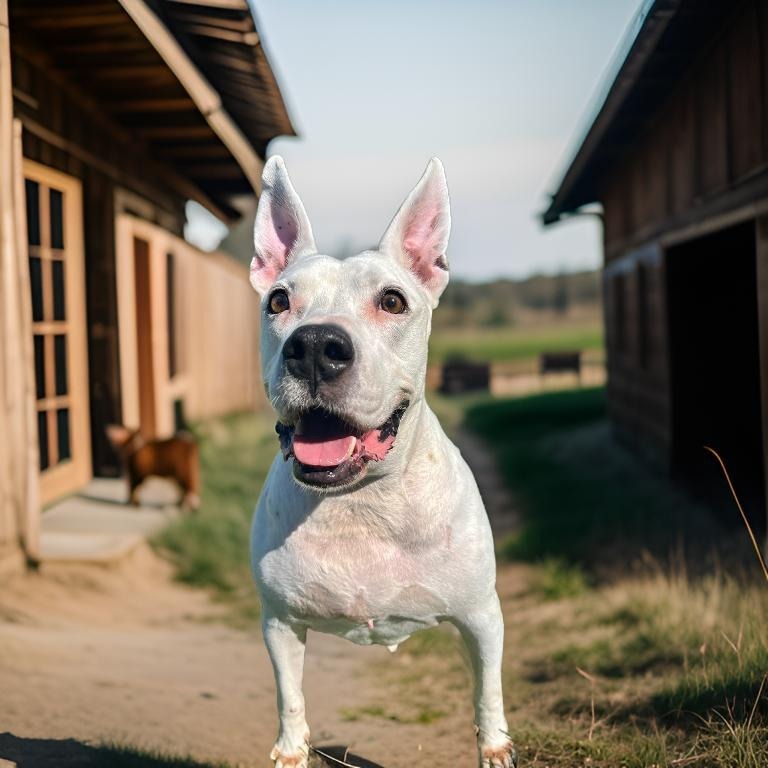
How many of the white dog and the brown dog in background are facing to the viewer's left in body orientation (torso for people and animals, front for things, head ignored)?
1

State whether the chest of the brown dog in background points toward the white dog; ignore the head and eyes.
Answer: no

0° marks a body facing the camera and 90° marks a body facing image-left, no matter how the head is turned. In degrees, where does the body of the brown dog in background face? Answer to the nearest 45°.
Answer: approximately 90°

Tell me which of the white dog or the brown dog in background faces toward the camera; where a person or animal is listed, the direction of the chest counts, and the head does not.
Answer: the white dog

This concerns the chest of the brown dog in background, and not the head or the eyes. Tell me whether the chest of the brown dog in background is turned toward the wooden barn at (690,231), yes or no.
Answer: no

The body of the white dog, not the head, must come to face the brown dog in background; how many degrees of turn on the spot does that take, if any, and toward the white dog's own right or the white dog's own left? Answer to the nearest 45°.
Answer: approximately 180°

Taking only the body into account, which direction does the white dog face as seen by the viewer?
toward the camera

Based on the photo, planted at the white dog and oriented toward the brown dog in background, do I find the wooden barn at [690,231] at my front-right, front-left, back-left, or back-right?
front-right

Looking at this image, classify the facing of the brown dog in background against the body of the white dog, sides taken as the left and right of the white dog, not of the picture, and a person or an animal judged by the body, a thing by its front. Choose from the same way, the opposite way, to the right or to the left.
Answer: to the right
